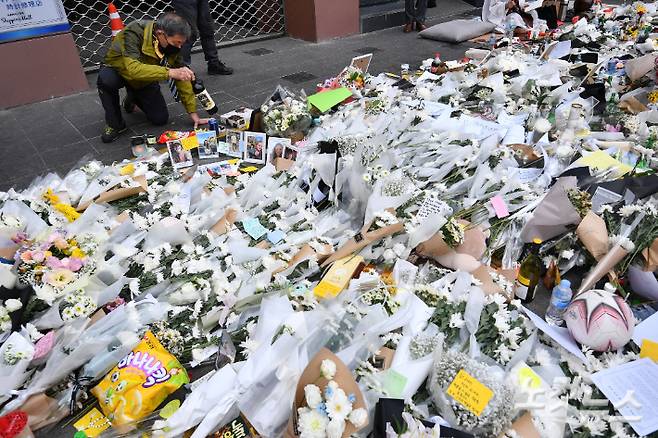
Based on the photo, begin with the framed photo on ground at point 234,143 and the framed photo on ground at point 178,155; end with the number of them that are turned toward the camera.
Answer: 2

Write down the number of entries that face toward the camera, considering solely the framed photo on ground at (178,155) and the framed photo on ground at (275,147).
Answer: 2

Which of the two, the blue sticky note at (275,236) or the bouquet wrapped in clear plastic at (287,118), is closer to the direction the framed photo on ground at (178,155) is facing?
the blue sticky note

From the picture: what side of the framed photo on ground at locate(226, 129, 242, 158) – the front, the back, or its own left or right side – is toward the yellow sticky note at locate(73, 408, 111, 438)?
front

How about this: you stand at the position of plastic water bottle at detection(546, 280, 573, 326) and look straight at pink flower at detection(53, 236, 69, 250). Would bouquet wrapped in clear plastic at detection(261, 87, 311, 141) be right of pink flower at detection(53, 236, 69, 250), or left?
right

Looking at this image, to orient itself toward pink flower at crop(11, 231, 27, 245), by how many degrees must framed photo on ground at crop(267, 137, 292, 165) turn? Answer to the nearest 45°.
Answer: approximately 45° to its right

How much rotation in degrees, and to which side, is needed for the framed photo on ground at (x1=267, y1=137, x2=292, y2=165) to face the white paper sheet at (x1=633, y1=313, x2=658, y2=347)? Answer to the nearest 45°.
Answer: approximately 45° to its left

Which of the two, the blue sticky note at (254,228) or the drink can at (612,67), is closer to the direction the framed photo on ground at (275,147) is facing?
the blue sticky note

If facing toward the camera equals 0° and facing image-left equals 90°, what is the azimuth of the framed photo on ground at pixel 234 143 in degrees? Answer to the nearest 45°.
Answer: approximately 0°

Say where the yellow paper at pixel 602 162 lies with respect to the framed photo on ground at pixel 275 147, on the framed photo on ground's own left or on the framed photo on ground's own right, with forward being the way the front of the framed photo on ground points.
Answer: on the framed photo on ground's own left
